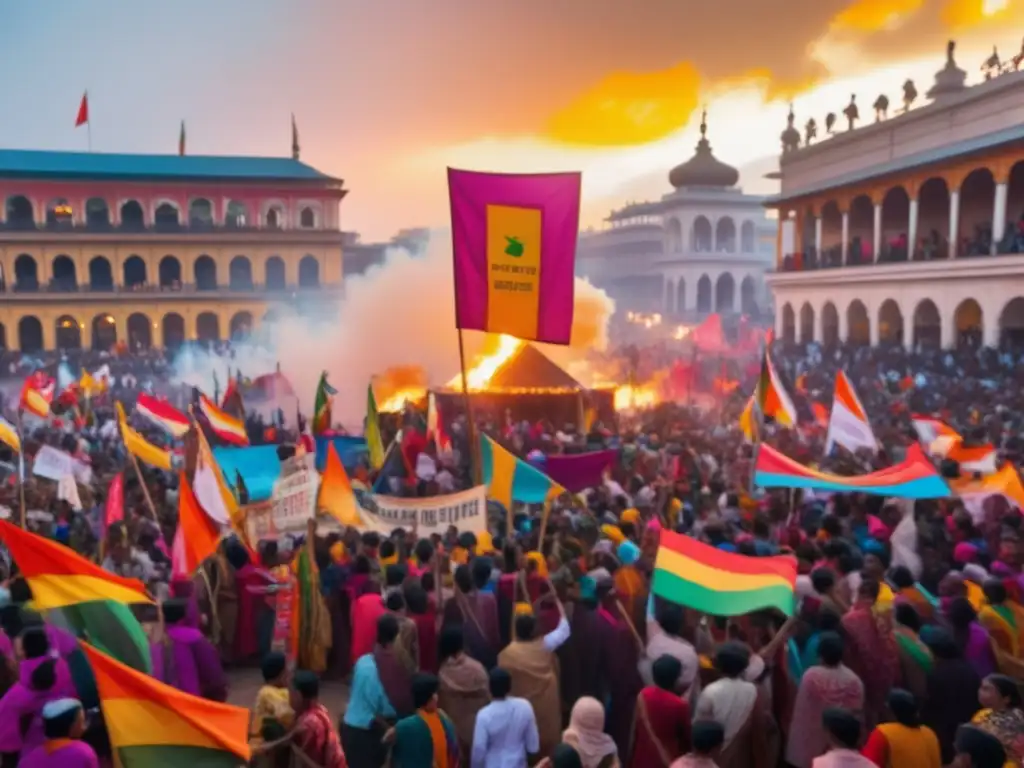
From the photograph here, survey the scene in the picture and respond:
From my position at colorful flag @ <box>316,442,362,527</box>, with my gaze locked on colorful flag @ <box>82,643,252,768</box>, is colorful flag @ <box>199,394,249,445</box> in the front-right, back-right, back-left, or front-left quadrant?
back-right

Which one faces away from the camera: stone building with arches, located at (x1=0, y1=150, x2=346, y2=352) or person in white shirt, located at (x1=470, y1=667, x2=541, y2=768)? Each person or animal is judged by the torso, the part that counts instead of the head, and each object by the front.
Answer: the person in white shirt

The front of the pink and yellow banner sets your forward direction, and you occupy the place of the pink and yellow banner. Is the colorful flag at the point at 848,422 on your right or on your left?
on your left

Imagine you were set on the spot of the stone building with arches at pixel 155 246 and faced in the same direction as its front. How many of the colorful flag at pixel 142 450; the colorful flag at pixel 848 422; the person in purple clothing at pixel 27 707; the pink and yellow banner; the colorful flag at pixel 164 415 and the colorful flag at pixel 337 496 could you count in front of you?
6

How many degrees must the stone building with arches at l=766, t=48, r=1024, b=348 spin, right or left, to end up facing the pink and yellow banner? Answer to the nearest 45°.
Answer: approximately 45° to its left

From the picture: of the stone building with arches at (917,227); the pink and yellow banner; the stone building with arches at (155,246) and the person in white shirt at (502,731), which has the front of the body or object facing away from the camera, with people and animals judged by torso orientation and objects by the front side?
the person in white shirt

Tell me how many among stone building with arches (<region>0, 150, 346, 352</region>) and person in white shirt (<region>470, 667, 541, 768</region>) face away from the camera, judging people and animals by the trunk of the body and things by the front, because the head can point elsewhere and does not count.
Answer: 1

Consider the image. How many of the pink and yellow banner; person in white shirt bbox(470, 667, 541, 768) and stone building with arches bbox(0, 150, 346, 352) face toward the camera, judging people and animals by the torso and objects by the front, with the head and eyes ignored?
2

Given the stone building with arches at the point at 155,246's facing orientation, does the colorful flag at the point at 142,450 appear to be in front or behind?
in front

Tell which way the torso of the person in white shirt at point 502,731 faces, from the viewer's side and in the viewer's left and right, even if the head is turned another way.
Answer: facing away from the viewer

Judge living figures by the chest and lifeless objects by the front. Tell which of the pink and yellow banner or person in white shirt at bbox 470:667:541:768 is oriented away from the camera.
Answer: the person in white shirt

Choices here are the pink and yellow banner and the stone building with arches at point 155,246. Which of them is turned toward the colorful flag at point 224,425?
the stone building with arches

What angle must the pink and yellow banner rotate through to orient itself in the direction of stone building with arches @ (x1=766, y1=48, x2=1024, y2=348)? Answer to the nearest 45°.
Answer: approximately 135° to its left

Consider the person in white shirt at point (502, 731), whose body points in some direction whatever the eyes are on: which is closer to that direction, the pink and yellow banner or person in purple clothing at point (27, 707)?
the pink and yellow banner

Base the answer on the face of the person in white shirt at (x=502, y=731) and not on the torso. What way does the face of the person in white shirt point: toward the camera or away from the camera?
away from the camera

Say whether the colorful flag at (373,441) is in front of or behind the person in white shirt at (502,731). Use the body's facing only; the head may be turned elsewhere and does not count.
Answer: in front
